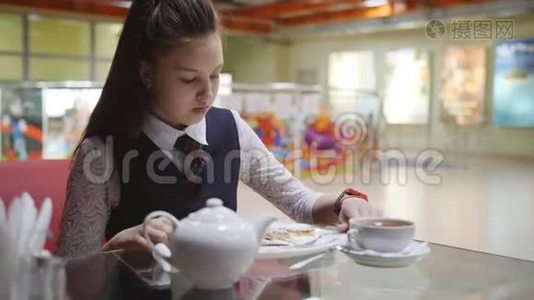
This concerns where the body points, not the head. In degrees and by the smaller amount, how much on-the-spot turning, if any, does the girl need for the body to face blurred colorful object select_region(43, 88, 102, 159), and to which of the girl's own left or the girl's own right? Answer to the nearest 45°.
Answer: approximately 135° to the girl's own left

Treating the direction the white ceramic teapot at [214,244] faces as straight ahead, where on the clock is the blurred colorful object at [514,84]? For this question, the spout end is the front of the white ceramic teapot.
The blurred colorful object is roughly at 10 o'clock from the white ceramic teapot.

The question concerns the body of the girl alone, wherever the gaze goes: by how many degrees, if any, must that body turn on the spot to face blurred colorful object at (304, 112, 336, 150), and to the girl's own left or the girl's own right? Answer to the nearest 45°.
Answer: approximately 135° to the girl's own left

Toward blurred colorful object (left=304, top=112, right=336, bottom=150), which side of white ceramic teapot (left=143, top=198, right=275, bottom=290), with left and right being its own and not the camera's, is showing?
left

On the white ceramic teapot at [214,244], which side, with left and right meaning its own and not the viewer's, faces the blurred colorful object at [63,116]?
left

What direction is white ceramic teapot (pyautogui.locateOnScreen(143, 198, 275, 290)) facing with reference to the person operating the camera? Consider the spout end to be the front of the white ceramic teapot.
facing to the right of the viewer
